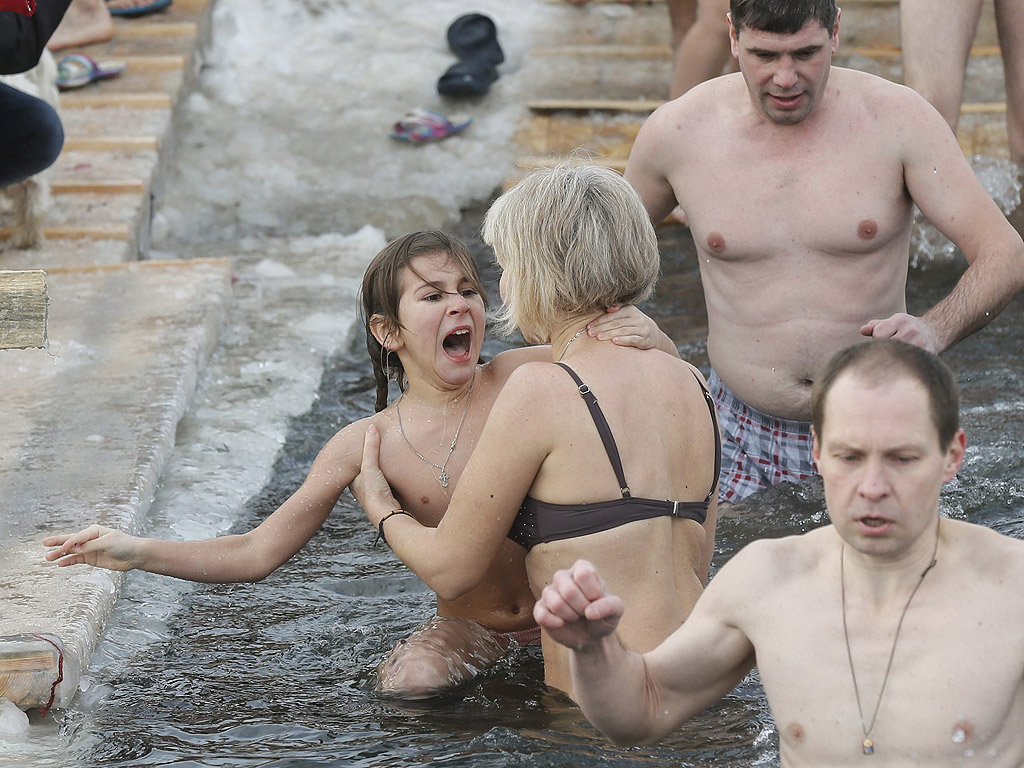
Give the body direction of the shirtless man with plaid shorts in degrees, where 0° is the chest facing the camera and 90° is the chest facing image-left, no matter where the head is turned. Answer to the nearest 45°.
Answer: approximately 0°

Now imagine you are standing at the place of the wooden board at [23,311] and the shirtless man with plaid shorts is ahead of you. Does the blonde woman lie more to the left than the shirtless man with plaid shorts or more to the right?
right

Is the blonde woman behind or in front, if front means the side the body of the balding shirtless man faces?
behind

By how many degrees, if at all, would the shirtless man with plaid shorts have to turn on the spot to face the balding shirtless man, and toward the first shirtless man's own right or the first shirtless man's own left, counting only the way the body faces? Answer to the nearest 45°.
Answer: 0° — they already face them

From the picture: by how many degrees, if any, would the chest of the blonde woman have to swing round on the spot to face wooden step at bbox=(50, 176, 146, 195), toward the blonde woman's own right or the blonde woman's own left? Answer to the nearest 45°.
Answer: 0° — they already face it

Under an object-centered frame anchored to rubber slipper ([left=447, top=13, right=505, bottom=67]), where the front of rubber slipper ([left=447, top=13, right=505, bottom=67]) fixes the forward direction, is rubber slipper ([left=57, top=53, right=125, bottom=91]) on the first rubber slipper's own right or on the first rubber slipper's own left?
on the first rubber slipper's own left

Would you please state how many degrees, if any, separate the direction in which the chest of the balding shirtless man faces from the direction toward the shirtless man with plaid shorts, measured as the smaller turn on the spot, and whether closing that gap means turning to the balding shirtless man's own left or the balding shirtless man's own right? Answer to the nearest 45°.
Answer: approximately 180°

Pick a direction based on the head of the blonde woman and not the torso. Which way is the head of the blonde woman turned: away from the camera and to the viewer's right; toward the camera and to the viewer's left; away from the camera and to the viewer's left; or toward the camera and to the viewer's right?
away from the camera and to the viewer's left

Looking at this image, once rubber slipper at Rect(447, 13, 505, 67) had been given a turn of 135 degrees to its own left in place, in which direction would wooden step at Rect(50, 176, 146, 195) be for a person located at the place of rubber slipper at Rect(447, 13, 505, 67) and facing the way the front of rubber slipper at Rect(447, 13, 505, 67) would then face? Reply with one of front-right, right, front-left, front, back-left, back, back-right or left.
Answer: front-right

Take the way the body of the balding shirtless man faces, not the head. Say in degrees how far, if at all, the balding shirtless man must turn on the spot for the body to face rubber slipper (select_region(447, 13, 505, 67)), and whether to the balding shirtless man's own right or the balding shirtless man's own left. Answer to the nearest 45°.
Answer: approximately 180°

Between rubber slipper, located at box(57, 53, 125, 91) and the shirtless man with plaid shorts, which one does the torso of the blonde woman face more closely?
the rubber slipper

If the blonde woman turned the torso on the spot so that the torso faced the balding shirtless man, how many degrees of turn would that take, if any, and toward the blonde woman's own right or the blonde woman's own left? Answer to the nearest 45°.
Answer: approximately 180°
